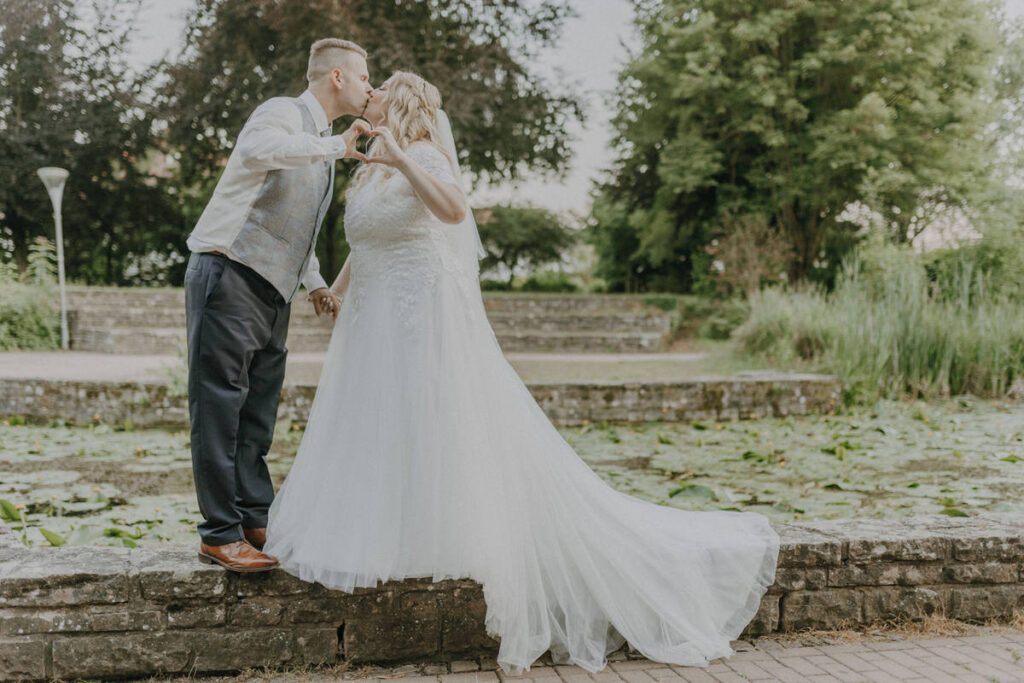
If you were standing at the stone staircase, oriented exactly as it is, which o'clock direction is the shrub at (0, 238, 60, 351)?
The shrub is roughly at 3 o'clock from the stone staircase.

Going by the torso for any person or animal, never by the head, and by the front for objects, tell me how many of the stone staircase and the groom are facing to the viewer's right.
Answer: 1

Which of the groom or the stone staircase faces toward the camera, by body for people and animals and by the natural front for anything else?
the stone staircase

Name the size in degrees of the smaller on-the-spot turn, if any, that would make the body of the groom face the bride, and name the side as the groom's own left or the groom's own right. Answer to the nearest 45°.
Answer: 0° — they already face them

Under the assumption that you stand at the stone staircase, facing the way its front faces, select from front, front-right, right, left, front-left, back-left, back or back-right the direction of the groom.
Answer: front

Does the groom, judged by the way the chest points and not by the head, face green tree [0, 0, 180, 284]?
no

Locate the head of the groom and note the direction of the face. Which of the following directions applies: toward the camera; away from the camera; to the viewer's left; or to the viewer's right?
to the viewer's right

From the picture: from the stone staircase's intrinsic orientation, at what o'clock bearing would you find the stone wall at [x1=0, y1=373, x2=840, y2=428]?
The stone wall is roughly at 12 o'clock from the stone staircase.

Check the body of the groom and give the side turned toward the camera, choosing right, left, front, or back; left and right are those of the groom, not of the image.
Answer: right

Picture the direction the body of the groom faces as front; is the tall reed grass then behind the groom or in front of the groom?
in front

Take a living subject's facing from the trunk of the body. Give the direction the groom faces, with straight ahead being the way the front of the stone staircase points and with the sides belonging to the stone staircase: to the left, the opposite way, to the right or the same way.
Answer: to the left

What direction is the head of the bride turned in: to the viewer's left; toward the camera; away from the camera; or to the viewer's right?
to the viewer's left

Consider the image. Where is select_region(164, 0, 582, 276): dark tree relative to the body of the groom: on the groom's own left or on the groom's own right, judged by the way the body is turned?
on the groom's own left

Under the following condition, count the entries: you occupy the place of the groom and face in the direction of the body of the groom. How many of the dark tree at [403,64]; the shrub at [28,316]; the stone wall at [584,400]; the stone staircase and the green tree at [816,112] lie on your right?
0

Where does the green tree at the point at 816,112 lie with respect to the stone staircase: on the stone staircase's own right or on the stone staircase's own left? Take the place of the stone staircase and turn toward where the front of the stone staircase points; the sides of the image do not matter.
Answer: on the stone staircase's own left

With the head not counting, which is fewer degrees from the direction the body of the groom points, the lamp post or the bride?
the bride

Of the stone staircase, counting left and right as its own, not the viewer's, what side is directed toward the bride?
front

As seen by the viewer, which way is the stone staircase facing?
toward the camera
